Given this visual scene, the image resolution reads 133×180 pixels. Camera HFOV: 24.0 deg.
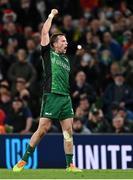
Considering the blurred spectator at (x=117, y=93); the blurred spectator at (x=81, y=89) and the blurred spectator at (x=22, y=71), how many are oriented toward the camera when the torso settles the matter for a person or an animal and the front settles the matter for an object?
3

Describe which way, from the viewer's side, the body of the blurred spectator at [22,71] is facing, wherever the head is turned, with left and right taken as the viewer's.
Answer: facing the viewer

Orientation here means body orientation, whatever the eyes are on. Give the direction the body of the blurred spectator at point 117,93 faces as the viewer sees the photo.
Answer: toward the camera

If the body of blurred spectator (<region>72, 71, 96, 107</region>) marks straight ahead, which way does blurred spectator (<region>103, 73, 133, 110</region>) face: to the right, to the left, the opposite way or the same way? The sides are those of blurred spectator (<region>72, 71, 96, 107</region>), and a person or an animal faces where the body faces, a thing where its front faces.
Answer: the same way

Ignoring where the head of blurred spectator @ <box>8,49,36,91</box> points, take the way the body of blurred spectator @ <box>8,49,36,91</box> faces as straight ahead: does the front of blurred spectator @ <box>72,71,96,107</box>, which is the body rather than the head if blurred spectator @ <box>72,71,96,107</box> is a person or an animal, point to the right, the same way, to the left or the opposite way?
the same way

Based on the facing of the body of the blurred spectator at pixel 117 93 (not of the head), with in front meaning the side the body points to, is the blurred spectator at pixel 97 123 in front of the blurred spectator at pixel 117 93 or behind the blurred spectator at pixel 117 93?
in front

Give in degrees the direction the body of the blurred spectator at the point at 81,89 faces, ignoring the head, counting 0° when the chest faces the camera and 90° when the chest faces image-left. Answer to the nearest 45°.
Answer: approximately 0°

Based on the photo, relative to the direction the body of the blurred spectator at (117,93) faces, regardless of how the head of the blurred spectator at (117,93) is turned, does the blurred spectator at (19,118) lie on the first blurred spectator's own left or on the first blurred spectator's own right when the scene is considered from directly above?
on the first blurred spectator's own right

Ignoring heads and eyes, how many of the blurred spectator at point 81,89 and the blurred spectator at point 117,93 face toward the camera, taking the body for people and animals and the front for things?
2
